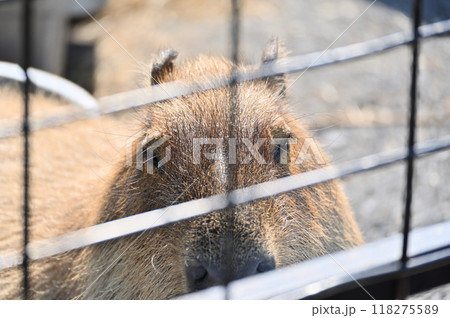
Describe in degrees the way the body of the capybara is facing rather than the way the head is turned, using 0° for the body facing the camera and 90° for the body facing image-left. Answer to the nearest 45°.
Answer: approximately 0°
